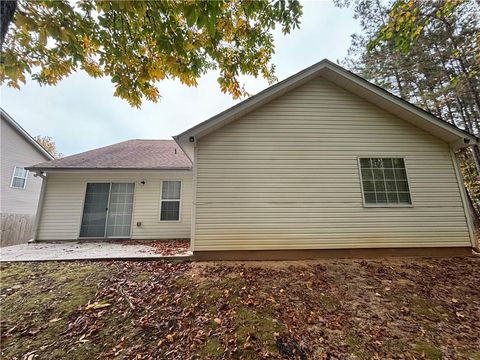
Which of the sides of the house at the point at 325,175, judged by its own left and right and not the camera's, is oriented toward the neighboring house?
left

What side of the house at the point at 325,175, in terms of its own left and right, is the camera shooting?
back

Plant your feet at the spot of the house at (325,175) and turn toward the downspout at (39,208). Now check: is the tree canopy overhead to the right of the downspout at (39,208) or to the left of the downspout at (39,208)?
left

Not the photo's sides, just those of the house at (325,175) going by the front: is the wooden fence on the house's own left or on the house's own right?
on the house's own left

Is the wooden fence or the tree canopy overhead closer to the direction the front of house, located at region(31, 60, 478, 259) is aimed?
the wooden fence

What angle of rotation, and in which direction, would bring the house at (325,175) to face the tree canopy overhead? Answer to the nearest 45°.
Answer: approximately 135° to its left

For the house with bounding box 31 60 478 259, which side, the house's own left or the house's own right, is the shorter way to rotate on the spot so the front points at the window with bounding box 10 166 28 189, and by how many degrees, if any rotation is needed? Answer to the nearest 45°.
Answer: approximately 90° to the house's own left
